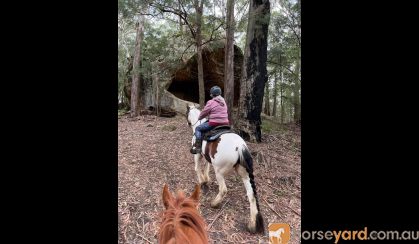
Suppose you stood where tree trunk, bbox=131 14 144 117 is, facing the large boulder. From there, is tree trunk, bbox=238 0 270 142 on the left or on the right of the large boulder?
right

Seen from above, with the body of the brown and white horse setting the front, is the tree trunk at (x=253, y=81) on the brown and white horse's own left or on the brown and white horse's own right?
on the brown and white horse's own right

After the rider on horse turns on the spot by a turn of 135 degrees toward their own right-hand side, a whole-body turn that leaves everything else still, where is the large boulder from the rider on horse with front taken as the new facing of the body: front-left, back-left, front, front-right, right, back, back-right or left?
left

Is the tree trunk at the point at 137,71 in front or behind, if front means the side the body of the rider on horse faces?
in front

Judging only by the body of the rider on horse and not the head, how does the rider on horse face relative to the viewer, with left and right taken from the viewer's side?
facing away from the viewer and to the left of the viewer

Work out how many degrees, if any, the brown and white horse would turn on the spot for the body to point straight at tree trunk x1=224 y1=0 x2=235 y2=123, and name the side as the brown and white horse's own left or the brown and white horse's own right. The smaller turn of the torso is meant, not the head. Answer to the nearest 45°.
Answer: approximately 45° to the brown and white horse's own right

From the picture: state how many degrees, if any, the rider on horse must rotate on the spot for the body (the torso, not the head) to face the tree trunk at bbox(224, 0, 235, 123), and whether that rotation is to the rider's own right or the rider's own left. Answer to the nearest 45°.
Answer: approximately 45° to the rider's own right

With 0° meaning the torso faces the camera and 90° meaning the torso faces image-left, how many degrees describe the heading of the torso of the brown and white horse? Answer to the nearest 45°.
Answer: approximately 135°

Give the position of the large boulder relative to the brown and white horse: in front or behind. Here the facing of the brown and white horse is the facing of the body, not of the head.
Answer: in front
